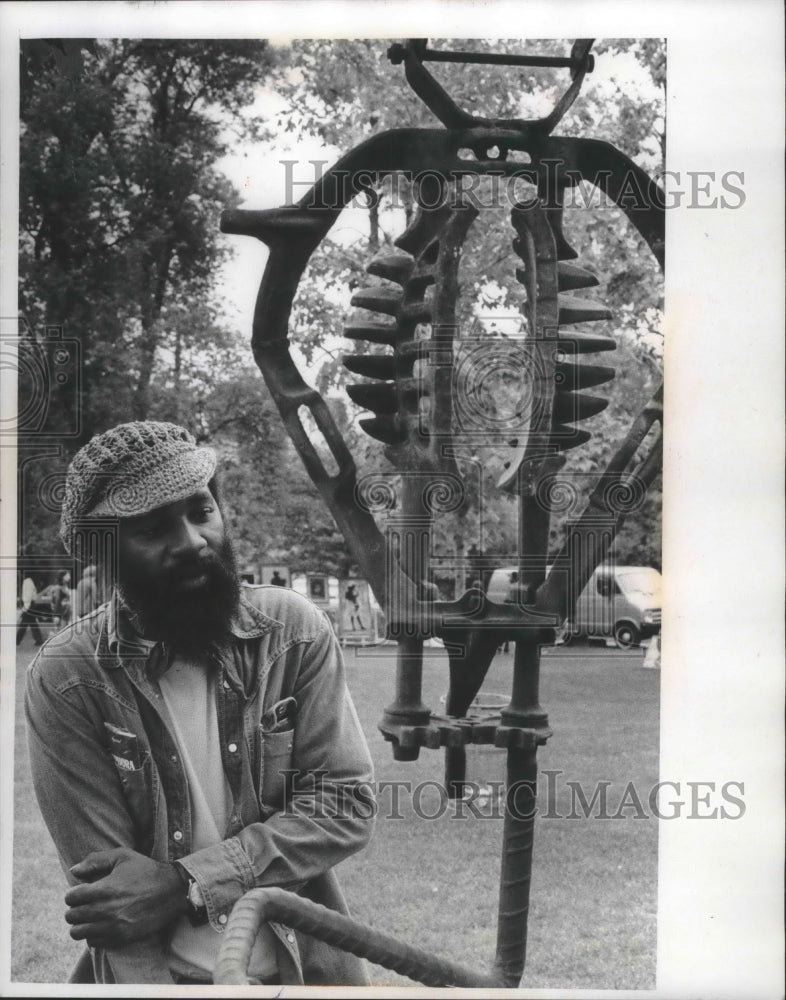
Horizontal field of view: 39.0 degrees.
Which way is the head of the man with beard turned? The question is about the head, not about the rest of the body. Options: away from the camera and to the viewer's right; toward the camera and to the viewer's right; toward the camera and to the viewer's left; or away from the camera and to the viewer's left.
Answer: toward the camera and to the viewer's right

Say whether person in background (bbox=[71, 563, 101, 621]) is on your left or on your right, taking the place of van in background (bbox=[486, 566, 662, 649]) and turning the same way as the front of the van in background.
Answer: on your right

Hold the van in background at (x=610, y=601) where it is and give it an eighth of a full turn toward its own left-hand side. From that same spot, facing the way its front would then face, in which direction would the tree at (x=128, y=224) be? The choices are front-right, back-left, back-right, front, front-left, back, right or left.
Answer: back

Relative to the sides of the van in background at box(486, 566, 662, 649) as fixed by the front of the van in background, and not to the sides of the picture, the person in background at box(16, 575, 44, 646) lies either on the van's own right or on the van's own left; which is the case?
on the van's own right

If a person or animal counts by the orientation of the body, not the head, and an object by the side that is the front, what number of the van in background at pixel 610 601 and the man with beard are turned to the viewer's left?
0
